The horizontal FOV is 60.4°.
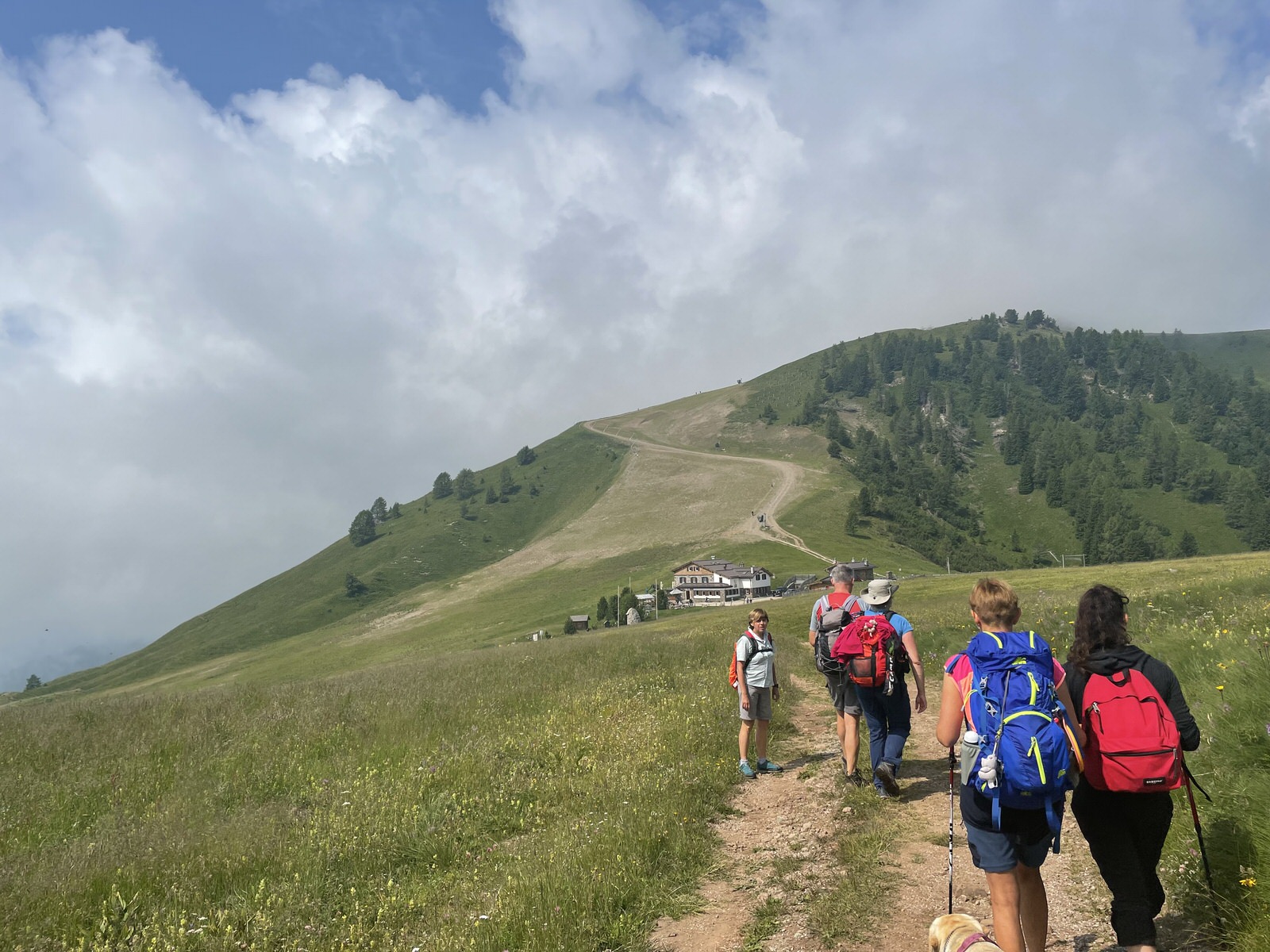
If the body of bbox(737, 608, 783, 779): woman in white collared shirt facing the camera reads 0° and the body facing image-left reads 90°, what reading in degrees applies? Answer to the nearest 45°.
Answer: approximately 315°

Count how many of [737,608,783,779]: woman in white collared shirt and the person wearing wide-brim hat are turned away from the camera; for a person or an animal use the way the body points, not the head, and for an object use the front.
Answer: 1

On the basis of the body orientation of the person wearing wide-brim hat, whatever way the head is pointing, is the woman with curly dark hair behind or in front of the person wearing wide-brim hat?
behind

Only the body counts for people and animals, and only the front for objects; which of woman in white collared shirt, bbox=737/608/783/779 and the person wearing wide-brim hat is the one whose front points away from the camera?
the person wearing wide-brim hat

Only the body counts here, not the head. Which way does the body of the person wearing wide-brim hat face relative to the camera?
away from the camera

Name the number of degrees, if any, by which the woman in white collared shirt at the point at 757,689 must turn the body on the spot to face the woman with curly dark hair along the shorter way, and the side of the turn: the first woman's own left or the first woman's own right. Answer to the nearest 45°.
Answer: approximately 45° to the first woman's own right

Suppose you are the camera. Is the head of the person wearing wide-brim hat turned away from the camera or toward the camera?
away from the camera

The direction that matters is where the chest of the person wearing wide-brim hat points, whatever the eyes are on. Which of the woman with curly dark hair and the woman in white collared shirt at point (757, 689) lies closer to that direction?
the woman in white collared shirt
